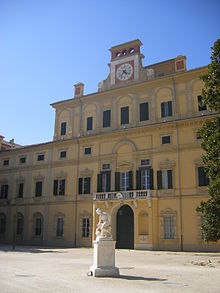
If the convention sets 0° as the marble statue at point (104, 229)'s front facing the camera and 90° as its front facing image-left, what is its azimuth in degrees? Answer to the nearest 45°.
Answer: approximately 45°

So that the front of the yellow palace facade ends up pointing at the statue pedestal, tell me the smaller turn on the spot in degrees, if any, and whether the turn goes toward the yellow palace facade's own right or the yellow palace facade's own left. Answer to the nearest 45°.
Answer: approximately 45° to the yellow palace facade's own left

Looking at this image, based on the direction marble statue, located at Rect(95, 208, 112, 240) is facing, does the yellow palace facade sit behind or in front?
behind

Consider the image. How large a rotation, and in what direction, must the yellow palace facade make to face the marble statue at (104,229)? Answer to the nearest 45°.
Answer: approximately 45° to its left

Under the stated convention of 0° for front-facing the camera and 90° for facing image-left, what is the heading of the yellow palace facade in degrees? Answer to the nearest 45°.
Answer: approximately 45°
